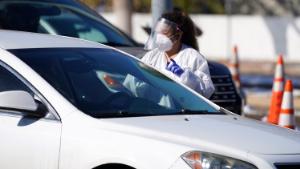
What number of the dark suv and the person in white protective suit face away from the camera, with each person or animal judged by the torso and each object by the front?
0

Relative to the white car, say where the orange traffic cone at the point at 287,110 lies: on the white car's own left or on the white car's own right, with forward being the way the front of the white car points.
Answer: on the white car's own left

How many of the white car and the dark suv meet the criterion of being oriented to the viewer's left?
0

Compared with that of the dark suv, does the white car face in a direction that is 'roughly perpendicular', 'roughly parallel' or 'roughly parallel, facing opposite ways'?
roughly parallel

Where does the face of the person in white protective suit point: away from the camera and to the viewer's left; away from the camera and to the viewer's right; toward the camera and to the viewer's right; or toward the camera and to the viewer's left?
toward the camera and to the viewer's left

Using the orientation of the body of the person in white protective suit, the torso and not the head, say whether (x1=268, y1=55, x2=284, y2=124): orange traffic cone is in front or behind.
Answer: behind

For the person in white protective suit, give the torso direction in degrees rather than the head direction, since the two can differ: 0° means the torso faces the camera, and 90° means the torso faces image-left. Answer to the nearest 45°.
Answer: approximately 45°

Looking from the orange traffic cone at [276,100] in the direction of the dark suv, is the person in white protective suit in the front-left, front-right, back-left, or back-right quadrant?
front-left

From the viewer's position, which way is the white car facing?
facing the viewer and to the right of the viewer

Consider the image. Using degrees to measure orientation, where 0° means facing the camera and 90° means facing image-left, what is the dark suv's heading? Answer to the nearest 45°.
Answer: approximately 315°
